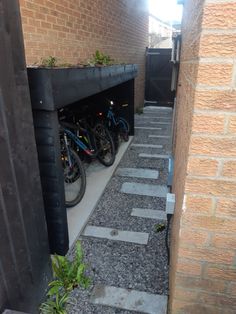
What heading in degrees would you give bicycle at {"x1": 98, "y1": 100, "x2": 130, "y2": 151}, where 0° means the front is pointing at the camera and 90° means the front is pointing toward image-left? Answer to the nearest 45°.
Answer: approximately 45°

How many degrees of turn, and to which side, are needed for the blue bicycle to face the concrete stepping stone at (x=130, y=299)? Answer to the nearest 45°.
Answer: approximately 45° to its left

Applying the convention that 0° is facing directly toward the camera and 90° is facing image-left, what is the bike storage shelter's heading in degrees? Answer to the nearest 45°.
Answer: approximately 315°

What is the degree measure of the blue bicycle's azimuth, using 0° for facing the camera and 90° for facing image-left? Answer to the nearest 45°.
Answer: approximately 45°

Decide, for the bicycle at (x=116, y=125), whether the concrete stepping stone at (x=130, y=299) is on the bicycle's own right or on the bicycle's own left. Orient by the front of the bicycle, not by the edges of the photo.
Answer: on the bicycle's own left
